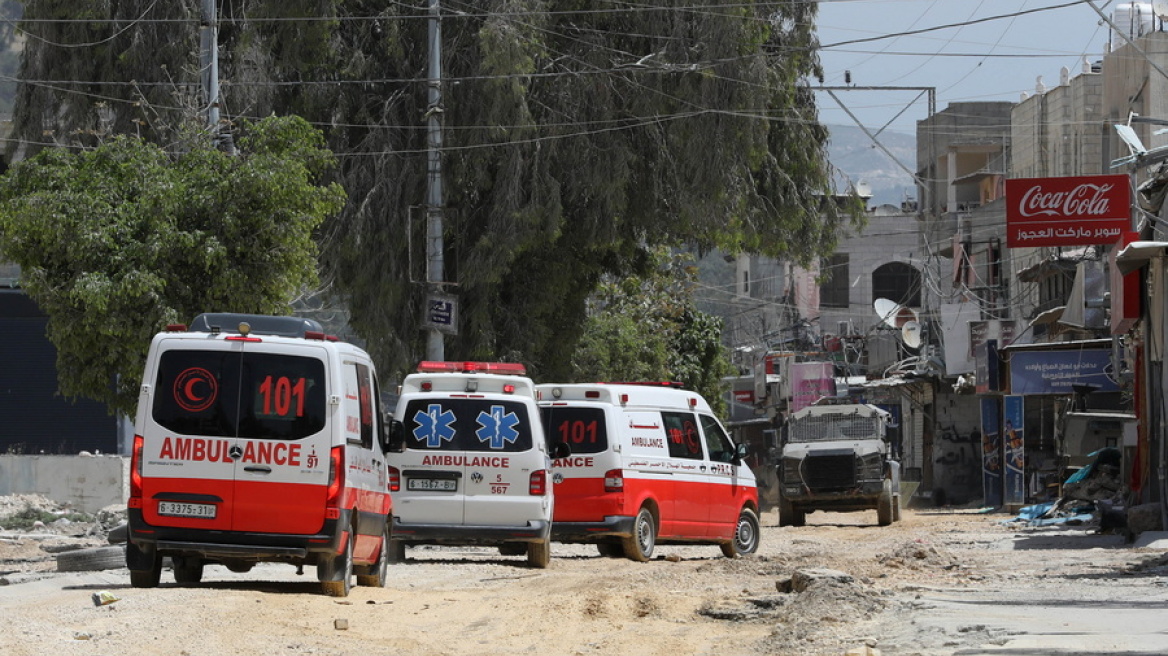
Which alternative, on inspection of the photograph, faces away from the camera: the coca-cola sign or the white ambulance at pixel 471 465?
the white ambulance

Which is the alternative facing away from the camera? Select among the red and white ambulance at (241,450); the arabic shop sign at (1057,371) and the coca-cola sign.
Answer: the red and white ambulance

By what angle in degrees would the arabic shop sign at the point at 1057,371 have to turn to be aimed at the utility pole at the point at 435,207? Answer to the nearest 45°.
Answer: approximately 45° to its right

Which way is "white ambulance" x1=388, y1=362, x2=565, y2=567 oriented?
away from the camera

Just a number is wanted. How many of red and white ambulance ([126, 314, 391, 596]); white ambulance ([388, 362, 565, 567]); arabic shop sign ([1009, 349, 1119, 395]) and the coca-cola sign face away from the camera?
2

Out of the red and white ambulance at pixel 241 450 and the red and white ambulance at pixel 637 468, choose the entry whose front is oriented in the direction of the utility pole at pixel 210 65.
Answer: the red and white ambulance at pixel 241 450

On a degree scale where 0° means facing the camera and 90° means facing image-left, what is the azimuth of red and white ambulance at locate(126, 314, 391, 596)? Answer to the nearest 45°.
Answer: approximately 180°

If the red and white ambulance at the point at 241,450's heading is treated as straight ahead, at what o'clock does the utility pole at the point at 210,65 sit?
The utility pole is roughly at 12 o'clock from the red and white ambulance.

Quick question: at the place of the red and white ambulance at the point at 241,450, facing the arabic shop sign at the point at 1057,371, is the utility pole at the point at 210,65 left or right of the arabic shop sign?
left

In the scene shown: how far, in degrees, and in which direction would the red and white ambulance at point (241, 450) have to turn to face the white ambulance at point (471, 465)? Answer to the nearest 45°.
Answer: approximately 45° to its right

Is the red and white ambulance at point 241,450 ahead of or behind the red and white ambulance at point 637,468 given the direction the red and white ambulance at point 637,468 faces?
behind
